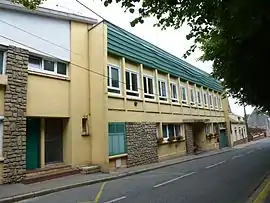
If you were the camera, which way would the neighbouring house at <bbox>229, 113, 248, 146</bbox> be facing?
facing the viewer and to the right of the viewer

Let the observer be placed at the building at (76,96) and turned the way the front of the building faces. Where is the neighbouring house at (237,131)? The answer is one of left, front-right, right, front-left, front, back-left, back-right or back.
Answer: left

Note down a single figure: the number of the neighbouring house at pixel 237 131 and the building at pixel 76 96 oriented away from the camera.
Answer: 0

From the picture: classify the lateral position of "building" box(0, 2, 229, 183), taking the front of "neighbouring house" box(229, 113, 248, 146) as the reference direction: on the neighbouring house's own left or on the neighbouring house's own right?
on the neighbouring house's own right
